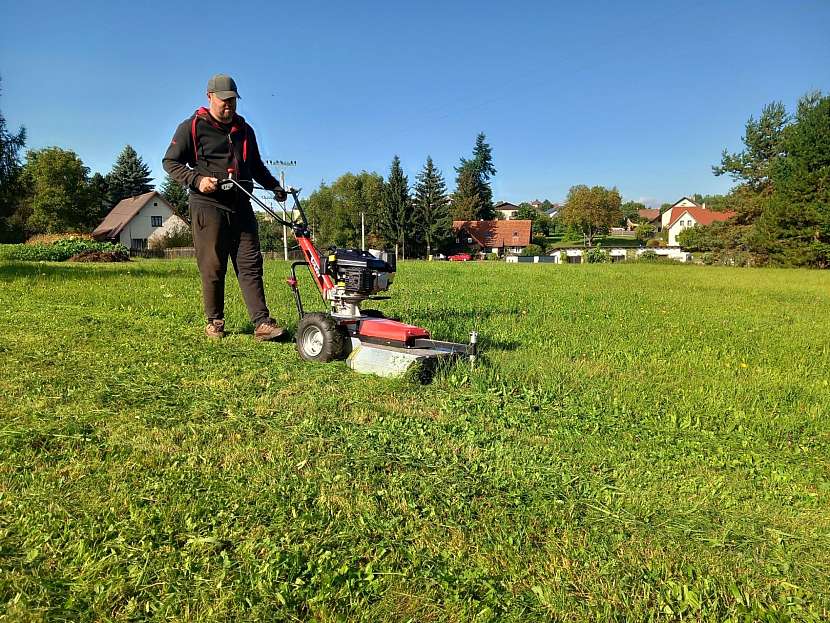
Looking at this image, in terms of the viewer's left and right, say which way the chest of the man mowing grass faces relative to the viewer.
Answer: facing the viewer and to the right of the viewer

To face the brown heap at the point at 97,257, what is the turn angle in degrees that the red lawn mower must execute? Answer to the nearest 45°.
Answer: approximately 180°

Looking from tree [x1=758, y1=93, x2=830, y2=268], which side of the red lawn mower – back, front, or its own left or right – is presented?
left

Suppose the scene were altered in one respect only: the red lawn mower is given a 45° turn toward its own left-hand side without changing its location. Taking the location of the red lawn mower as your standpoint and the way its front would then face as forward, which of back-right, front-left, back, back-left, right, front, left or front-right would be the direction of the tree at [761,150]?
front-left

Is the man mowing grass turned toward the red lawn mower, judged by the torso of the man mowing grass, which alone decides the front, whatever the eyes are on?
yes

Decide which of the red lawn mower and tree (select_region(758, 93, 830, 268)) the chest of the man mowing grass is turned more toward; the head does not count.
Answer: the red lawn mower

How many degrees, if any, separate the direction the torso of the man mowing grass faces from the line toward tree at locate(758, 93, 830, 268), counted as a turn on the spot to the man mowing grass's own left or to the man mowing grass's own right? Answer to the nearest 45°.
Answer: approximately 90° to the man mowing grass's own left

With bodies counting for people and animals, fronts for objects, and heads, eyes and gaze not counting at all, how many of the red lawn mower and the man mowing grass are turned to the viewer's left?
0

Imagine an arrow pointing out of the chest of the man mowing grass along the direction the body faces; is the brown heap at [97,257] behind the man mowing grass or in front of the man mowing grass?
behind

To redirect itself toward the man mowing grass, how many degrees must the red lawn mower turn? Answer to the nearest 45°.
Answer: approximately 180°
